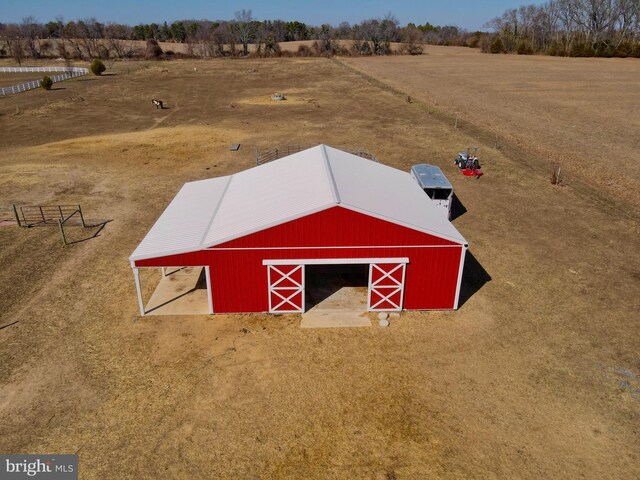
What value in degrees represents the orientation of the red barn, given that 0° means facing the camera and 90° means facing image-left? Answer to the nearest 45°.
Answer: approximately 0°

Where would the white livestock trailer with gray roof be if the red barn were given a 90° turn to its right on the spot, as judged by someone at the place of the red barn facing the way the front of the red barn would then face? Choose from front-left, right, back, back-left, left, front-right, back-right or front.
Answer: back-right
